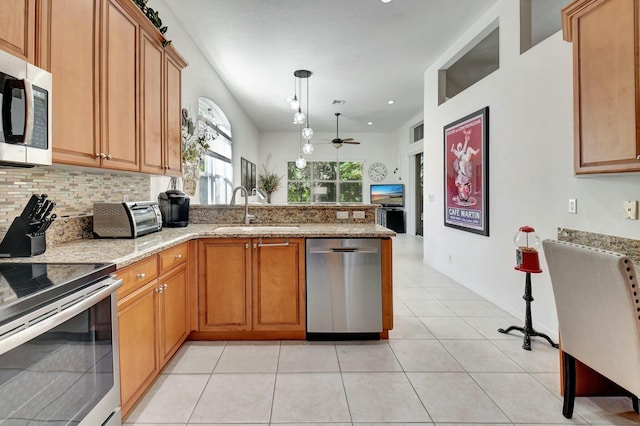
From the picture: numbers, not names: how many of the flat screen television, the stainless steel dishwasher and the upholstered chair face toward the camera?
2

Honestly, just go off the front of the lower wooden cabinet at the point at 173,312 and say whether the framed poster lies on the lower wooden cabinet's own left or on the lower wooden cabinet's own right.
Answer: on the lower wooden cabinet's own left

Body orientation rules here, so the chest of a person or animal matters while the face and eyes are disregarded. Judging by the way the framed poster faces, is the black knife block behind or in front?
in front

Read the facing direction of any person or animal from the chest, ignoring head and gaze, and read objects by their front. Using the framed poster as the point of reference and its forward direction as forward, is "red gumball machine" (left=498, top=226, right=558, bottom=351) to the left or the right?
on its left

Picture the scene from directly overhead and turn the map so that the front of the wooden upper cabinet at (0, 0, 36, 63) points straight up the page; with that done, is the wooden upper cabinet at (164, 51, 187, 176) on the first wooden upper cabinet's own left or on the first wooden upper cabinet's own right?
on the first wooden upper cabinet's own left

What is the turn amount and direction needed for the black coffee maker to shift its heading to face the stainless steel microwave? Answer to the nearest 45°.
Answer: approximately 45° to its right

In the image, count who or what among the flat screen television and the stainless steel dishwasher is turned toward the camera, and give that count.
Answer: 2

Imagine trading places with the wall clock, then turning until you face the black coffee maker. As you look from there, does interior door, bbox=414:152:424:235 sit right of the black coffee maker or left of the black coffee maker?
left

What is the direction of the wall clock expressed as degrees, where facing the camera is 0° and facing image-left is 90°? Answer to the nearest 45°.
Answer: approximately 0°

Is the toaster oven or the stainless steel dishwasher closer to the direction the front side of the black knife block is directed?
the stainless steel dishwasher

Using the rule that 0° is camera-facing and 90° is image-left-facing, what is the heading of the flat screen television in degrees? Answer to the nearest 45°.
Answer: approximately 0°

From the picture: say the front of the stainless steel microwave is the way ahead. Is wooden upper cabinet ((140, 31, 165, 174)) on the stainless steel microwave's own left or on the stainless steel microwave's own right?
on the stainless steel microwave's own left

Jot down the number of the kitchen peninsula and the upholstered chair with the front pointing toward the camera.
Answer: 1

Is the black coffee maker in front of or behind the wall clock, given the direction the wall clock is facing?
in front
